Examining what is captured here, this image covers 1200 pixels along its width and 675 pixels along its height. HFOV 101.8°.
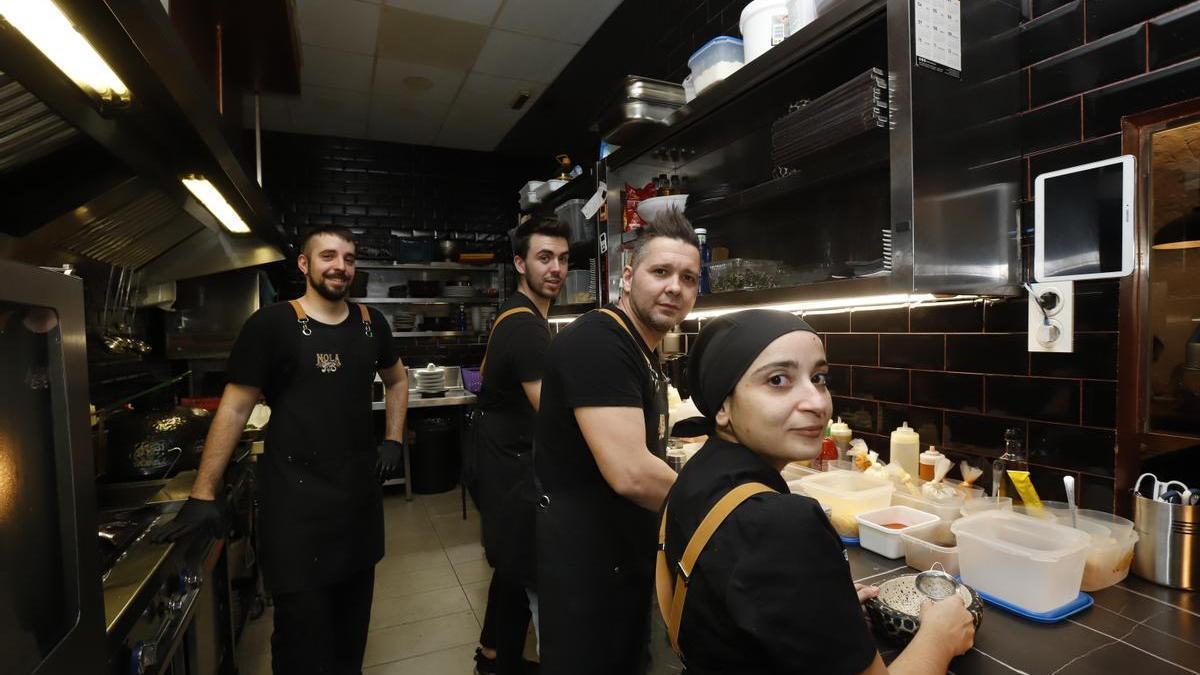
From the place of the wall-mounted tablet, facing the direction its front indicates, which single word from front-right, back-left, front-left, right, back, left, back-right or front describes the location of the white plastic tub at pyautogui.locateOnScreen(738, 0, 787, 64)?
front-right

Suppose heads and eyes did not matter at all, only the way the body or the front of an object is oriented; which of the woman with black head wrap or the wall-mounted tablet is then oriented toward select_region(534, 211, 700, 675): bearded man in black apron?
the wall-mounted tablet

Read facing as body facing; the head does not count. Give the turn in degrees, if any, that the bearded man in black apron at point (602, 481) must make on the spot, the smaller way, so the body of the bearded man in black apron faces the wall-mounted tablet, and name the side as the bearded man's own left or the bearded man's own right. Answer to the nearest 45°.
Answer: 0° — they already face it

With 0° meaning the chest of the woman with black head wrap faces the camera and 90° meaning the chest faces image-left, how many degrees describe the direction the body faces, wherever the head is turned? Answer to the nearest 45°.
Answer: approximately 225°

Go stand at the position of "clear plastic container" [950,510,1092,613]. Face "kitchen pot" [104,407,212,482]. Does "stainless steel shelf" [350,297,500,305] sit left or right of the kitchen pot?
right

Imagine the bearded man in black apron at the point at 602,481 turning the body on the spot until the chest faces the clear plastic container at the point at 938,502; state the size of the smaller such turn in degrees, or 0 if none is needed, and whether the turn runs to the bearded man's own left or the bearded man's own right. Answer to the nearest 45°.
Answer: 0° — they already face it

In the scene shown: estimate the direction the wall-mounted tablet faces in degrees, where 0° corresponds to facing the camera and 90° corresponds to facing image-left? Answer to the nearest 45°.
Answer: approximately 45°

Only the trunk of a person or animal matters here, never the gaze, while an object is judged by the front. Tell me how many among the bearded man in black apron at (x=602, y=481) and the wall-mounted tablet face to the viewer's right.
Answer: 1

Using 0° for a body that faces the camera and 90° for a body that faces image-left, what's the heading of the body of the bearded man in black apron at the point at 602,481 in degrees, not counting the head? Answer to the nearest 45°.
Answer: approximately 270°

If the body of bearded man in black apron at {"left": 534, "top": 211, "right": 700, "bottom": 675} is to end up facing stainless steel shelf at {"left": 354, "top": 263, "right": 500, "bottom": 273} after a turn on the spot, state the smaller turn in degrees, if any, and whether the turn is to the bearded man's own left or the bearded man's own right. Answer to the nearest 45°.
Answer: approximately 135° to the bearded man's own left
